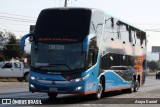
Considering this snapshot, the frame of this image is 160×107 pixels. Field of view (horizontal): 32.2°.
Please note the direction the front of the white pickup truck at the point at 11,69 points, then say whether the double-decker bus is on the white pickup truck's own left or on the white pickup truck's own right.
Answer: on the white pickup truck's own left
